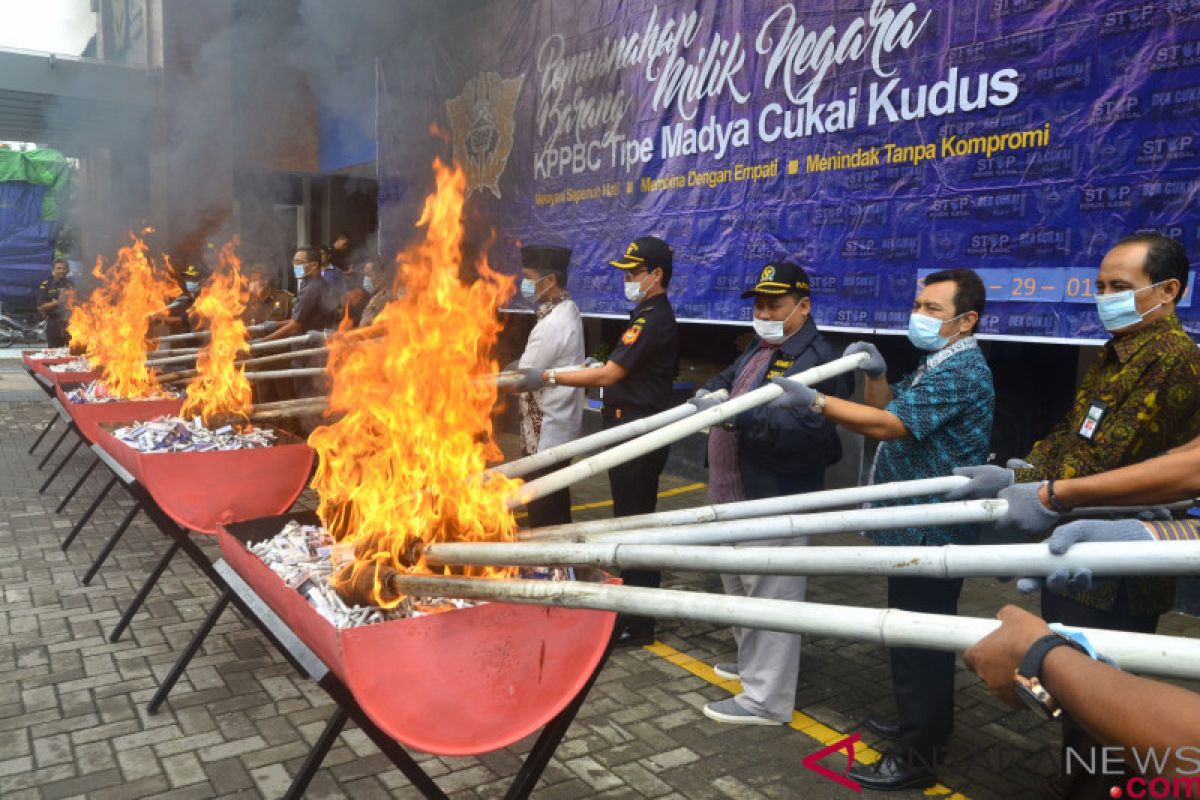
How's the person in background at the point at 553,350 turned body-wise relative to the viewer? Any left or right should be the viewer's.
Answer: facing to the left of the viewer

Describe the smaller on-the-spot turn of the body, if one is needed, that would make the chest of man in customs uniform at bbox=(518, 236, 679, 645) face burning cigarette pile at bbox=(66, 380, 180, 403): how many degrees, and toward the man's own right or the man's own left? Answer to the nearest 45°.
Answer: approximately 45° to the man's own right

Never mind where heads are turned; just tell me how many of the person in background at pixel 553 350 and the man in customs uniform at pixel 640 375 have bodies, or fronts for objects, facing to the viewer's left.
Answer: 2

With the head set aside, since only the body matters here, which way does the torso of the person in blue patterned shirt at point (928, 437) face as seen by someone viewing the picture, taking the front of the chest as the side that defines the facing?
to the viewer's left

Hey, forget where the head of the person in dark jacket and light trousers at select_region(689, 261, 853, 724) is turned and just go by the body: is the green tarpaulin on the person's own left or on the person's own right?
on the person's own right

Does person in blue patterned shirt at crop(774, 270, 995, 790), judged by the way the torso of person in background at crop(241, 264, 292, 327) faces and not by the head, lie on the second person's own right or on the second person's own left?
on the second person's own left

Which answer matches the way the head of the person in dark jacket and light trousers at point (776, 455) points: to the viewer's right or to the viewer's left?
to the viewer's left

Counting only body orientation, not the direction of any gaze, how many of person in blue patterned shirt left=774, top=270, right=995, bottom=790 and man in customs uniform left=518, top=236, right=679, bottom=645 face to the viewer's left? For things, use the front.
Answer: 2

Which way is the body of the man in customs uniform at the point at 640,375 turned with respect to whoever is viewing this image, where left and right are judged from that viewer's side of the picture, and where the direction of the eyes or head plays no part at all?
facing to the left of the viewer
